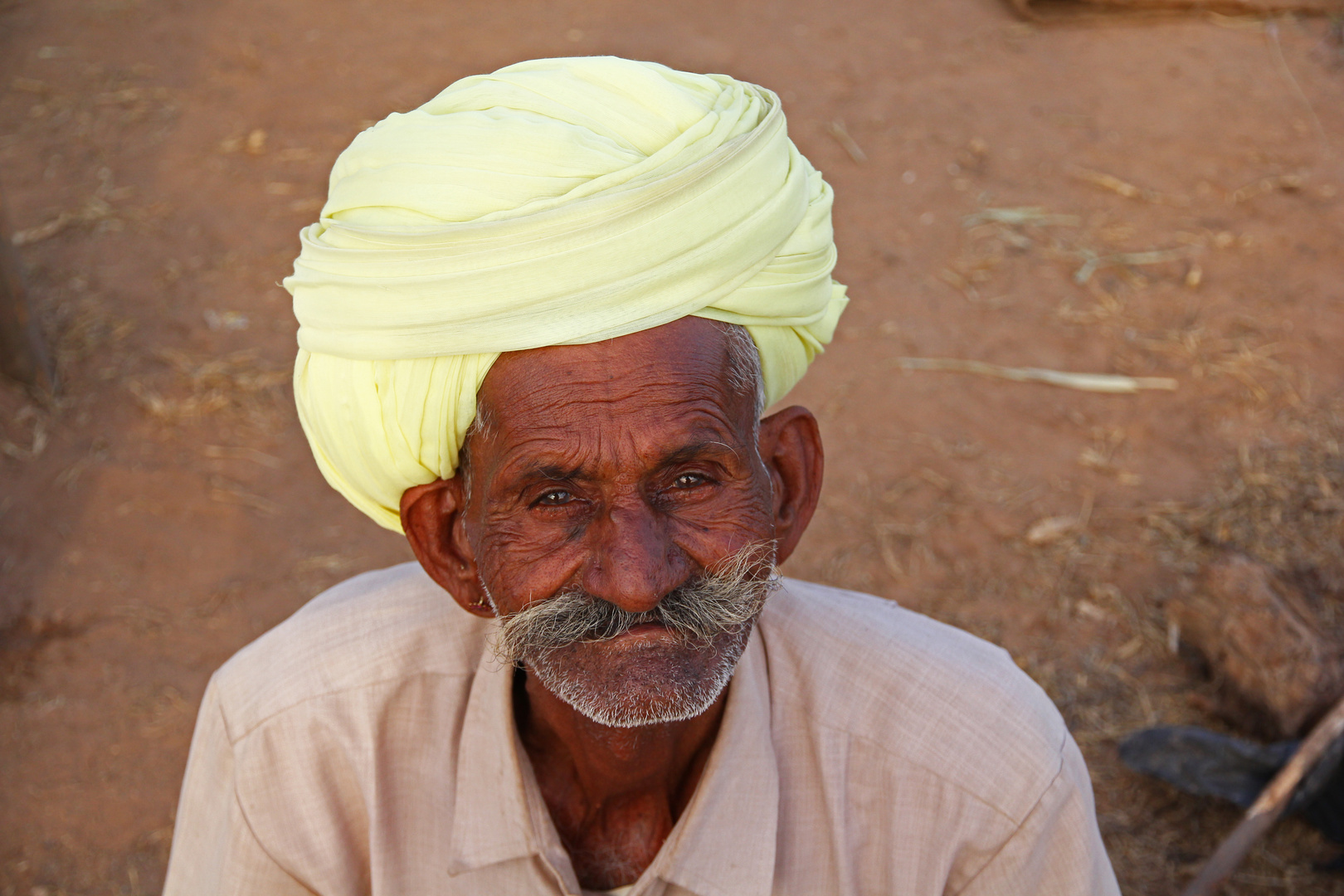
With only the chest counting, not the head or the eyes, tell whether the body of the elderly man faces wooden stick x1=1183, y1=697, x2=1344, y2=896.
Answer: no

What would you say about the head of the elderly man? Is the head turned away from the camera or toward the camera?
toward the camera

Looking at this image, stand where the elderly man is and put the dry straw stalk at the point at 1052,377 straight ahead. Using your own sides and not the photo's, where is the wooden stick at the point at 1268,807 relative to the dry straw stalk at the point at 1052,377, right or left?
right

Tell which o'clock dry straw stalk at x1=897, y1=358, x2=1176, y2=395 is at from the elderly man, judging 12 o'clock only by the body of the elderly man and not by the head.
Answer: The dry straw stalk is roughly at 7 o'clock from the elderly man.

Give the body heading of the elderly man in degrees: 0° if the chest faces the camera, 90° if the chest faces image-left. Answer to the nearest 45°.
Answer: approximately 0°
